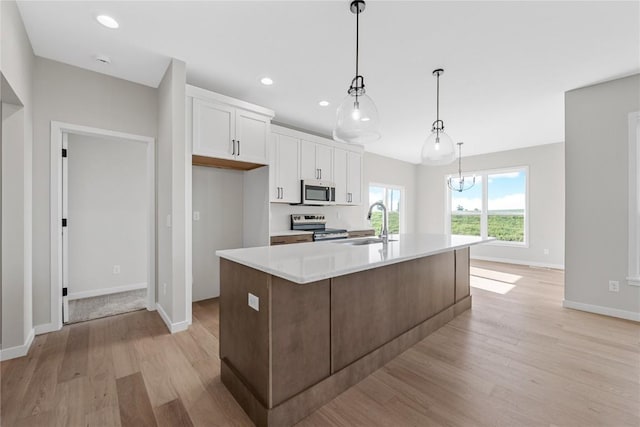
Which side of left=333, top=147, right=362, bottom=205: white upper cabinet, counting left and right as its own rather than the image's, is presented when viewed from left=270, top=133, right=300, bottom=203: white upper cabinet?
right

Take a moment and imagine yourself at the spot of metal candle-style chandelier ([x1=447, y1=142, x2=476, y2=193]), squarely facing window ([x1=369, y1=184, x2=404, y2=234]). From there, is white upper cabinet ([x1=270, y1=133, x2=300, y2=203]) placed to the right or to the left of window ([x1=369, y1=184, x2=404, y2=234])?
left

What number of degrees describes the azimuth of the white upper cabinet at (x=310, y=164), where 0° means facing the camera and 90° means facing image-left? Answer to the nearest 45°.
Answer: approximately 315°

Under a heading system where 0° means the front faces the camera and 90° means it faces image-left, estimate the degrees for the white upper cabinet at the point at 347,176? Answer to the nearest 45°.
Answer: approximately 315°

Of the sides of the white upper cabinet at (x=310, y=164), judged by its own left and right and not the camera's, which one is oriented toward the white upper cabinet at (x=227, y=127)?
right

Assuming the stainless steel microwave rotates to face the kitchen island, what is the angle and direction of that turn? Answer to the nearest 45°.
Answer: approximately 45° to its right

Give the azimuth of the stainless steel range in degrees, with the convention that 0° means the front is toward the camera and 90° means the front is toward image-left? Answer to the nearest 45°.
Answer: approximately 315°

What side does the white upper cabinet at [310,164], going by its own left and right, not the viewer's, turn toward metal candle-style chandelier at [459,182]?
left
